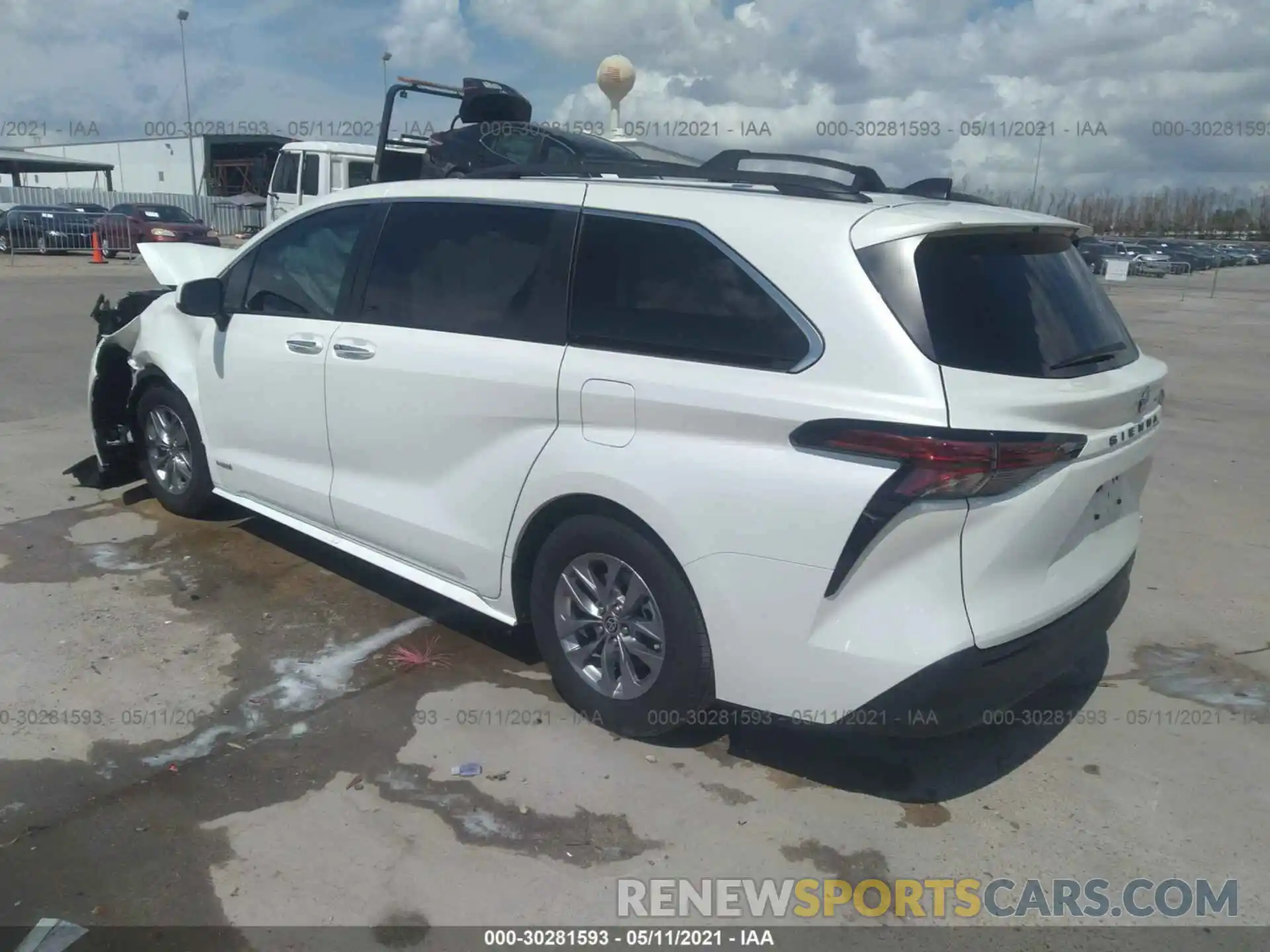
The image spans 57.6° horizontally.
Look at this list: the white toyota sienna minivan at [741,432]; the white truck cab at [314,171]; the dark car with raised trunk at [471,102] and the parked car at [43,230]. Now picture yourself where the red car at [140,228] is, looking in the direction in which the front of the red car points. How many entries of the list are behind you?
1

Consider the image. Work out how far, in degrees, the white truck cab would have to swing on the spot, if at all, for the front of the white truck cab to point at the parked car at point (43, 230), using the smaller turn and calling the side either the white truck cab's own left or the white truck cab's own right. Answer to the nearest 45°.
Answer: approximately 45° to the white truck cab's own right

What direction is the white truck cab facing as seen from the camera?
to the viewer's left

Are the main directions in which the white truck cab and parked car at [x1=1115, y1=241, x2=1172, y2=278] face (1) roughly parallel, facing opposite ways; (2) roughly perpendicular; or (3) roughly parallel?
roughly perpendicular

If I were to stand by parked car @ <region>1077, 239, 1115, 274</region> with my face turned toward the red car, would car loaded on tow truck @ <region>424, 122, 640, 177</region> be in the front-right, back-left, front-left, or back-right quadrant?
front-left

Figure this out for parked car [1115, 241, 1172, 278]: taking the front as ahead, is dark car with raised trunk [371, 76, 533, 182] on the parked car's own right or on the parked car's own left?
on the parked car's own right

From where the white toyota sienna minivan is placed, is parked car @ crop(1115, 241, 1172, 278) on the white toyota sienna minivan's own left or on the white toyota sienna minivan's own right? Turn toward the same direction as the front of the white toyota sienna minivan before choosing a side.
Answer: on the white toyota sienna minivan's own right

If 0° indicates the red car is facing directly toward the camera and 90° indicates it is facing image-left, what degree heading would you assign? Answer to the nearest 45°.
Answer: approximately 315°

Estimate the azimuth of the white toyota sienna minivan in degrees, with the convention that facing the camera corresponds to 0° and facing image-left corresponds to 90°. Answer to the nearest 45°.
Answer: approximately 135°

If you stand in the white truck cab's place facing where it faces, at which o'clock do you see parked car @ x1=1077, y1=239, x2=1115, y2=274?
The parked car is roughly at 5 o'clock from the white truck cab.

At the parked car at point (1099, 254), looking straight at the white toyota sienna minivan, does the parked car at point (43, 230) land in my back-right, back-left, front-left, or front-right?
front-right

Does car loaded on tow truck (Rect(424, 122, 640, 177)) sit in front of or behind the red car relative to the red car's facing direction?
in front

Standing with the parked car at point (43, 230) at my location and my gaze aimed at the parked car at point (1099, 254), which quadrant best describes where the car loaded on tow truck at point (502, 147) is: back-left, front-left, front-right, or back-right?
front-right

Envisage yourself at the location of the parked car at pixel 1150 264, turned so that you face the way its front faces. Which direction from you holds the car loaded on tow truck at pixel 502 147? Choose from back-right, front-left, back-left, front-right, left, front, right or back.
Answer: front-right

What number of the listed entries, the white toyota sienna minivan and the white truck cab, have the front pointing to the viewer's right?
0
